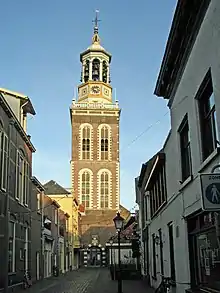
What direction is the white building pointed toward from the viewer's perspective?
to the viewer's left

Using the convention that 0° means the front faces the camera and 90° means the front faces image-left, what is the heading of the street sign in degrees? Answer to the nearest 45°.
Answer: approximately 0°
